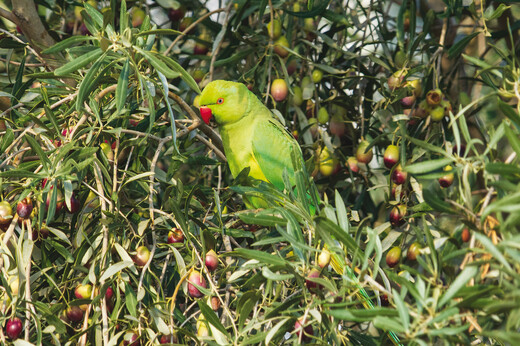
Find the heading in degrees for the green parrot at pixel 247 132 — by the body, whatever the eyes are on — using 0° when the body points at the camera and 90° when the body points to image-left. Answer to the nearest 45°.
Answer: approximately 90°
